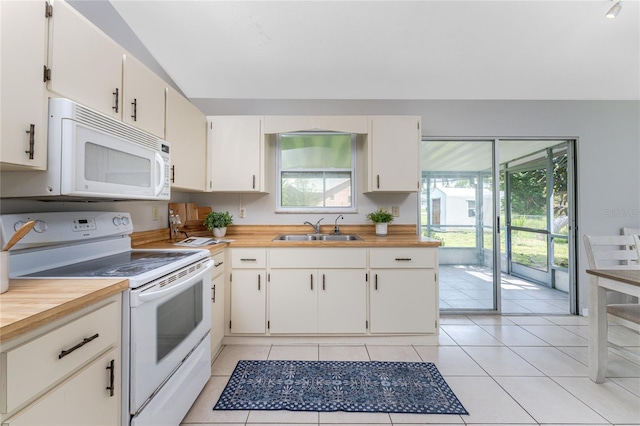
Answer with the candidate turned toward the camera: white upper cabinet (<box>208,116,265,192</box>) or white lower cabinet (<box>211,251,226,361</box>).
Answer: the white upper cabinet

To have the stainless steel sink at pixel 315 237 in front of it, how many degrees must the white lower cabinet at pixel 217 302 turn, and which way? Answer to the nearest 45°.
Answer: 0° — it already faces it

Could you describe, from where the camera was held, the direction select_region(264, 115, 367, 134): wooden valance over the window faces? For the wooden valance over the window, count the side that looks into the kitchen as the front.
facing the viewer

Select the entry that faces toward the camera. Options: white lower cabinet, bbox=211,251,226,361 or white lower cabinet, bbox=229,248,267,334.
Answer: white lower cabinet, bbox=229,248,267,334

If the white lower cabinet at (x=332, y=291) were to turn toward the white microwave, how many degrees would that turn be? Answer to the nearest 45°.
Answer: approximately 45° to its right

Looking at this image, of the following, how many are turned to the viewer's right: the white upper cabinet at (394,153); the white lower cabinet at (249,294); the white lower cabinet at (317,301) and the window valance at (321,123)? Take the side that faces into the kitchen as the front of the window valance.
0

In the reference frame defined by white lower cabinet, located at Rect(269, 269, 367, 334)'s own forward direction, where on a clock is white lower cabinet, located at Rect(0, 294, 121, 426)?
white lower cabinet, located at Rect(0, 294, 121, 426) is roughly at 1 o'clock from white lower cabinet, located at Rect(269, 269, 367, 334).

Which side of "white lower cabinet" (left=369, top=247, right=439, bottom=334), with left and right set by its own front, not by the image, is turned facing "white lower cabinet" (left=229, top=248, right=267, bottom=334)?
right

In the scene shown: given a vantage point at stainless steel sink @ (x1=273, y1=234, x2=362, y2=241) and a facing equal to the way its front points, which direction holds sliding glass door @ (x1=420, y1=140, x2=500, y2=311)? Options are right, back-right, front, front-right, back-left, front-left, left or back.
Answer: left

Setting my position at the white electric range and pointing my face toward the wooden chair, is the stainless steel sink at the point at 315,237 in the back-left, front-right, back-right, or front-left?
front-left

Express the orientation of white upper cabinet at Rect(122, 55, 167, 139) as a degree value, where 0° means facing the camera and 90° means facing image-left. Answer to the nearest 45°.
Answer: approximately 315°

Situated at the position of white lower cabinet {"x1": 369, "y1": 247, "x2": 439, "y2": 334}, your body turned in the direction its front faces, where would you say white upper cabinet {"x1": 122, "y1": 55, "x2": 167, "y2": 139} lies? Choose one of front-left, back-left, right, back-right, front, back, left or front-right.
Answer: front-right

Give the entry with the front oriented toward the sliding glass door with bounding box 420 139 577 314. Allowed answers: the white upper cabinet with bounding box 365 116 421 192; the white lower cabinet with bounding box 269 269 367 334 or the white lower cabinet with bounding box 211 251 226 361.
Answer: the white lower cabinet with bounding box 211 251 226 361

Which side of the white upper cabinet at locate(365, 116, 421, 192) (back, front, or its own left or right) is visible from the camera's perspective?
front

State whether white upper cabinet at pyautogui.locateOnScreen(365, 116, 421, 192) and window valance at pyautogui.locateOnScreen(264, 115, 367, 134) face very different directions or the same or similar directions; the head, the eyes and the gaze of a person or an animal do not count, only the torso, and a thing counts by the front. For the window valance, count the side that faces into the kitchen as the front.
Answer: same or similar directions

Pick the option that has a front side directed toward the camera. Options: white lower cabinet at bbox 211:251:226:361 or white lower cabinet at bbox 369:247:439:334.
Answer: white lower cabinet at bbox 369:247:439:334

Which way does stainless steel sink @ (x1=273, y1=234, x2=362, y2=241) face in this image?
toward the camera

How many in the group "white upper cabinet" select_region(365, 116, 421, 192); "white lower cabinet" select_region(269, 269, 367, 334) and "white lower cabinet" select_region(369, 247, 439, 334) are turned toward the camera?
3

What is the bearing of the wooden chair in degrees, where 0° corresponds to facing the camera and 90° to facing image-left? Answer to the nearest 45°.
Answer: approximately 315°

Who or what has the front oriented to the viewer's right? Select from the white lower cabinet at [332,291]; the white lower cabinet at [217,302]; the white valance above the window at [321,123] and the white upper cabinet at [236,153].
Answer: the white lower cabinet at [217,302]

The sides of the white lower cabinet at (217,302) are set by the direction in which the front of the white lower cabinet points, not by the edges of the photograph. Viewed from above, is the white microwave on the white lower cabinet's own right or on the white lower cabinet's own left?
on the white lower cabinet's own right
